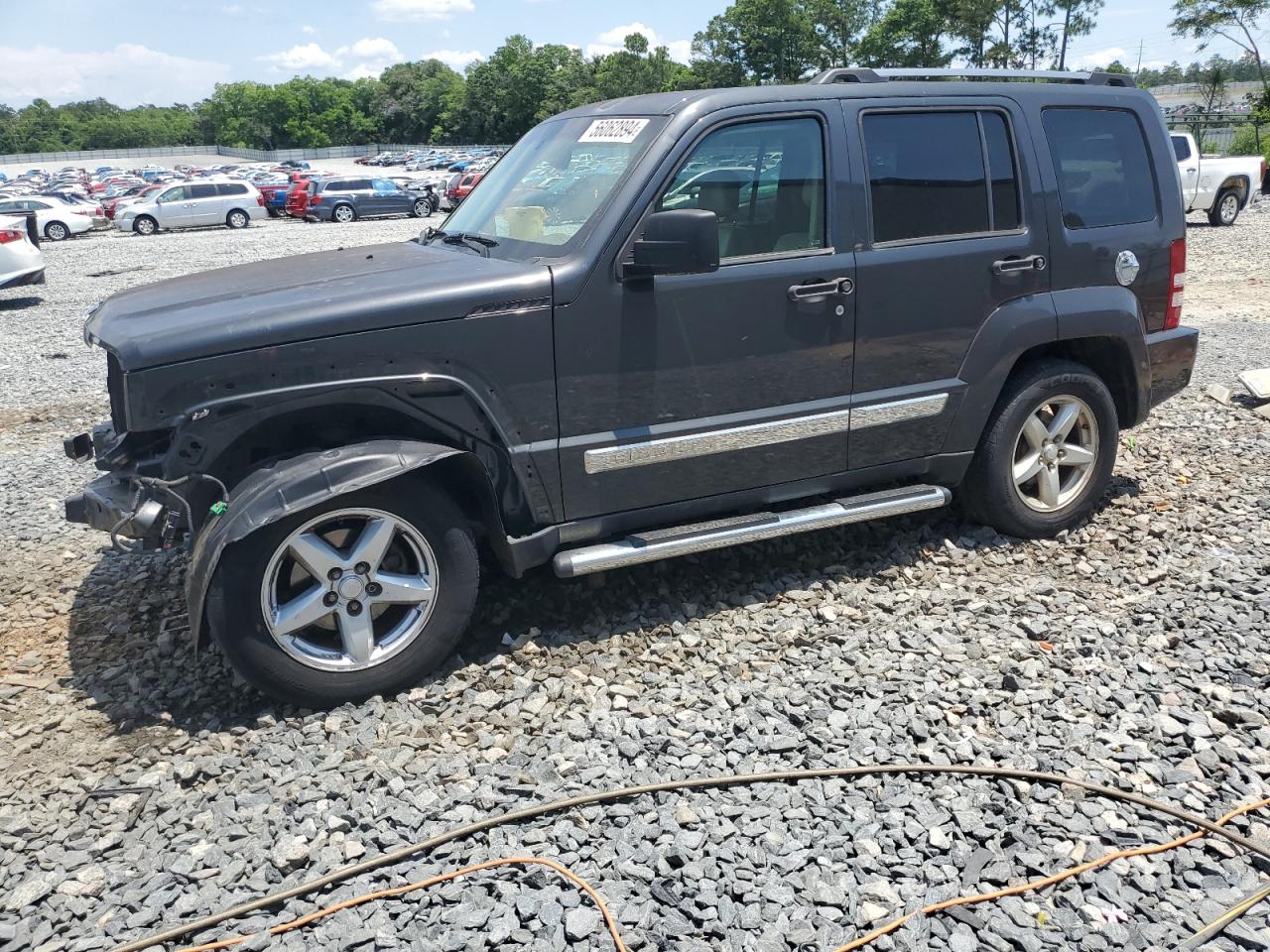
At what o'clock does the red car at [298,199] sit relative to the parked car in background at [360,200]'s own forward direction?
The red car is roughly at 7 o'clock from the parked car in background.

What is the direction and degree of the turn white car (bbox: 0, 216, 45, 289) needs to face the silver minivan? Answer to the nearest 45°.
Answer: approximately 45° to its right

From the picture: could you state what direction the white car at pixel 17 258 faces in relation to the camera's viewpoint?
facing away from the viewer and to the left of the viewer

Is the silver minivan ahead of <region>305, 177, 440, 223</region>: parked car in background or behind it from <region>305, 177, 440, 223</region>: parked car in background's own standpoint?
behind

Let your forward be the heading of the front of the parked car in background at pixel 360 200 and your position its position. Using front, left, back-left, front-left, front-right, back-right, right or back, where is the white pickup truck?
front-right

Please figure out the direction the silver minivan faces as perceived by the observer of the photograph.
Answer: facing to the left of the viewer

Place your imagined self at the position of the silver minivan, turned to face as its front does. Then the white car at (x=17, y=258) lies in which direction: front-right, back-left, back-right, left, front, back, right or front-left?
left

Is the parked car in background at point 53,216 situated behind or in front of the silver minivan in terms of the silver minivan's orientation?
in front

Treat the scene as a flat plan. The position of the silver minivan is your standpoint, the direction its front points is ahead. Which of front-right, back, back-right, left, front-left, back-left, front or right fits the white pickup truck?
back-left
